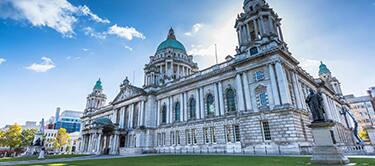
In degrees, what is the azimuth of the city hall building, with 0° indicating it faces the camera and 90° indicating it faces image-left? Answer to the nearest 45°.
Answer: approximately 45°

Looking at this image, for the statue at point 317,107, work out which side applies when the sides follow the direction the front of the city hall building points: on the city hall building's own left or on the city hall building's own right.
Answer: on the city hall building's own left
